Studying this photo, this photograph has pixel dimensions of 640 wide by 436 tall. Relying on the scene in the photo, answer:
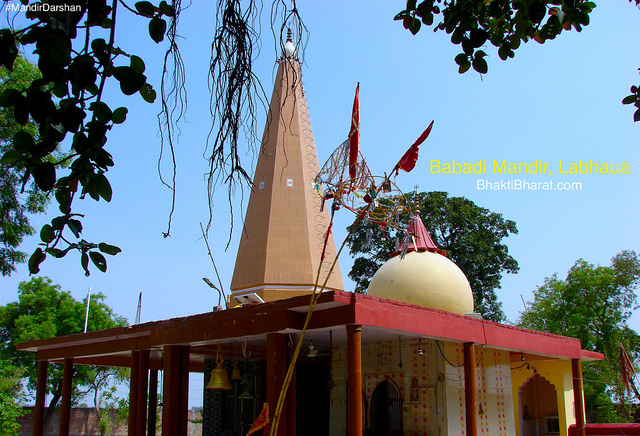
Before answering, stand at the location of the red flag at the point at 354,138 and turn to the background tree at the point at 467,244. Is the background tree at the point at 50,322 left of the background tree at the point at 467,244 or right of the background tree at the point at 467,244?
left

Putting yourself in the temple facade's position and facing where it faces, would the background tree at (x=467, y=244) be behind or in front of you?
behind

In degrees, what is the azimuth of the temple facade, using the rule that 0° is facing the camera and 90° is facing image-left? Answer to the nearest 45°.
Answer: approximately 45°

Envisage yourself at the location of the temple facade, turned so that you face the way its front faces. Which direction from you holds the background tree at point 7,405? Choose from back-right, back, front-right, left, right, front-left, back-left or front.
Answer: right
